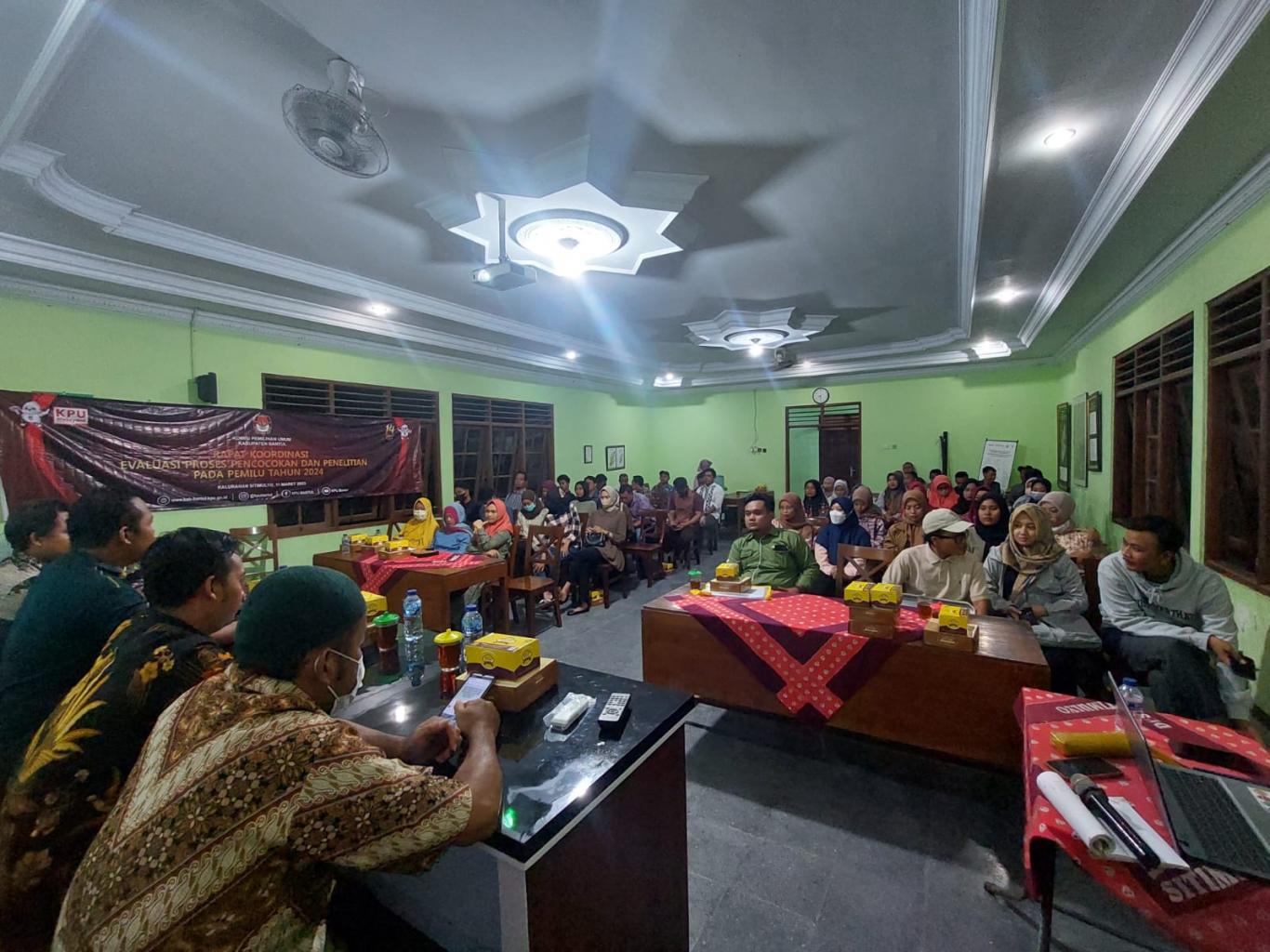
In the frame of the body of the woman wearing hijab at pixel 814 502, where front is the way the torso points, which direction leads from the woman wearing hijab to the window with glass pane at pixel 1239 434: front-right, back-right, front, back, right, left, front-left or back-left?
left

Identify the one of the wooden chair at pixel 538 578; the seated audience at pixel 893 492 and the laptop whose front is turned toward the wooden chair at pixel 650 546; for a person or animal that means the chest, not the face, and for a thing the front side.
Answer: the seated audience

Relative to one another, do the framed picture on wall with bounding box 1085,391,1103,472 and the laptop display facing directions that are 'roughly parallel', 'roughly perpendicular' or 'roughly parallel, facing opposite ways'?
roughly parallel, facing opposite ways

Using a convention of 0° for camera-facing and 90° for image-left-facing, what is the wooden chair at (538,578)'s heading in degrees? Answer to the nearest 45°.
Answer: approximately 45°

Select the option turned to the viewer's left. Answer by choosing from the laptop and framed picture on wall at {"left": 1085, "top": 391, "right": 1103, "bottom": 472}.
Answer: the framed picture on wall

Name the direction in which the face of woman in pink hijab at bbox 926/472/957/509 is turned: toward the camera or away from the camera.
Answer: toward the camera

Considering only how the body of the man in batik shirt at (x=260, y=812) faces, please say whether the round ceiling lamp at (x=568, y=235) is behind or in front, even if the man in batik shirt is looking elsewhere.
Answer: in front

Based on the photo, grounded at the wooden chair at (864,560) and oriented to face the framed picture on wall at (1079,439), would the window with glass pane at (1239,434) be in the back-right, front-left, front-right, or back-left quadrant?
front-right

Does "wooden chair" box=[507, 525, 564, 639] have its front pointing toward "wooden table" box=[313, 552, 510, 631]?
yes

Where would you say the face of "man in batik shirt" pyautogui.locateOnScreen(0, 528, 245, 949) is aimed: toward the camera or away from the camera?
away from the camera

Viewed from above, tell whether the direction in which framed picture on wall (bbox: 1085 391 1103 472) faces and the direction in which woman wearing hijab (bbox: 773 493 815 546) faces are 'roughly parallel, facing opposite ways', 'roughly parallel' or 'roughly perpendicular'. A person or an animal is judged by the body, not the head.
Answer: roughly perpendicular

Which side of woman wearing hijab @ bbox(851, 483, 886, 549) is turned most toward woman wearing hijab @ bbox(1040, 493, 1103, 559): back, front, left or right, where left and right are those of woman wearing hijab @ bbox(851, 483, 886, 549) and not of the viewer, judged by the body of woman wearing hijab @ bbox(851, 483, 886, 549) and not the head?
left

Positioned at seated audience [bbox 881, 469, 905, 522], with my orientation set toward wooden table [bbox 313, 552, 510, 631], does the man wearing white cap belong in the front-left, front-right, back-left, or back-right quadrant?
front-left

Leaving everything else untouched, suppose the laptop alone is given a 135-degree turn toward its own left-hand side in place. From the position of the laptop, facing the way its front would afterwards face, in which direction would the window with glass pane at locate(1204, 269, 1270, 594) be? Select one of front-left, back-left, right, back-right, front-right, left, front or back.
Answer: front-right

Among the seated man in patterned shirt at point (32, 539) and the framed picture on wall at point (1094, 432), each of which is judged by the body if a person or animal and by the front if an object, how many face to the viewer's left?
1

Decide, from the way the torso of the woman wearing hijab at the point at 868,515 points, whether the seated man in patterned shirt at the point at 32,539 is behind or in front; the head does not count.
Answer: in front

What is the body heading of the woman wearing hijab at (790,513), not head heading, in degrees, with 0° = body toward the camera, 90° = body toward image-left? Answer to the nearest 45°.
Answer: approximately 45°
